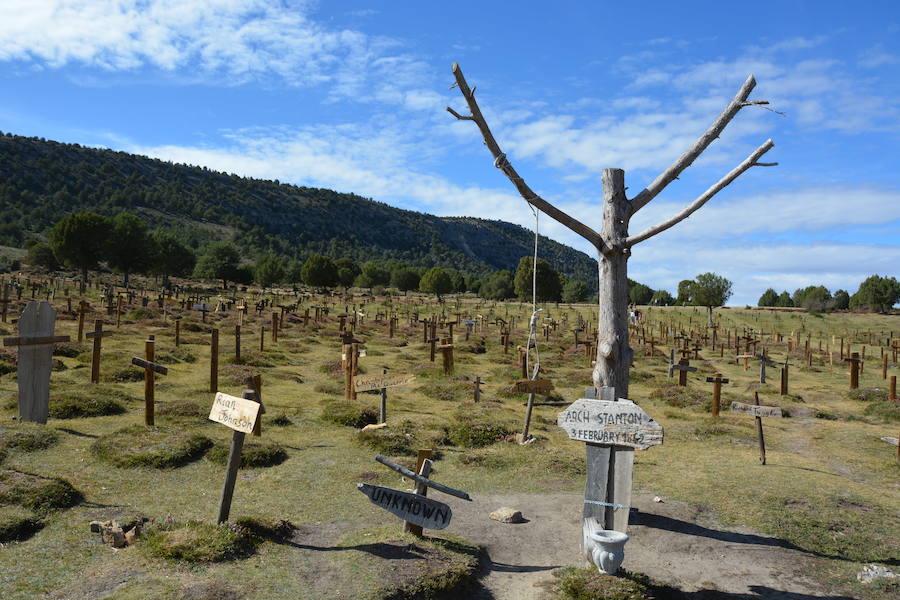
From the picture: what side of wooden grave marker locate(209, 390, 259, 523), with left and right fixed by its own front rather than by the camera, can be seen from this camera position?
front

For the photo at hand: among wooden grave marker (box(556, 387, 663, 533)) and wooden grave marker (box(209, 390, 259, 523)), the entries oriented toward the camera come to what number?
2

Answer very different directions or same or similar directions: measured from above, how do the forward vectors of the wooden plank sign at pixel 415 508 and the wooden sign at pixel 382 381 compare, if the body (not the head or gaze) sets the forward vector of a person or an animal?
same or similar directions

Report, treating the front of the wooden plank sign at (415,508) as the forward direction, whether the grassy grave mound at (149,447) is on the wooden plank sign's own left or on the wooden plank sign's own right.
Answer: on the wooden plank sign's own right

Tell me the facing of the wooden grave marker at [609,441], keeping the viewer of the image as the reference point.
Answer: facing the viewer

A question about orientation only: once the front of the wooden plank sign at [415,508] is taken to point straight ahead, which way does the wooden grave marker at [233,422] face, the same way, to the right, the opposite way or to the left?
the same way

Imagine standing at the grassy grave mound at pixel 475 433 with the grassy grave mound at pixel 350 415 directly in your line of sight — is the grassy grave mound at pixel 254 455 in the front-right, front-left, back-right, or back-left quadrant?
front-left

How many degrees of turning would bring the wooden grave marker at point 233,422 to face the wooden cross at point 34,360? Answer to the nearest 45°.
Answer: approximately 135° to its right

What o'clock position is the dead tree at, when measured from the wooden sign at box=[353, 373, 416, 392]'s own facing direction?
The dead tree is roughly at 11 o'clock from the wooden sign.

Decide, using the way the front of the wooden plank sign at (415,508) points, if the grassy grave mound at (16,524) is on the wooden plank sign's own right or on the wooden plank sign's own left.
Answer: on the wooden plank sign's own right

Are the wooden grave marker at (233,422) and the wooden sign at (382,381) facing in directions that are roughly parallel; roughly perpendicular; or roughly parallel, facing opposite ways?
roughly parallel

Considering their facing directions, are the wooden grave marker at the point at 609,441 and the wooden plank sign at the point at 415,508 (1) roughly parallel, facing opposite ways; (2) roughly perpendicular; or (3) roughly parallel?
roughly parallel

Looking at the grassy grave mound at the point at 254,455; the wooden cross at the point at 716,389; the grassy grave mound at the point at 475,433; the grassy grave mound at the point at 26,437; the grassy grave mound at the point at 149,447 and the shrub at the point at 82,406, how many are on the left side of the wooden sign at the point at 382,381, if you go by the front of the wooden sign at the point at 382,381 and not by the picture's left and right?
2

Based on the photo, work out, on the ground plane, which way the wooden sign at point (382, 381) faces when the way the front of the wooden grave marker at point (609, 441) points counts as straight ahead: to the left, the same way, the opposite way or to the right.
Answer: the same way

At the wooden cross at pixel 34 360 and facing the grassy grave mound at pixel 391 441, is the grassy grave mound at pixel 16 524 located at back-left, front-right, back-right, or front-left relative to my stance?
front-right

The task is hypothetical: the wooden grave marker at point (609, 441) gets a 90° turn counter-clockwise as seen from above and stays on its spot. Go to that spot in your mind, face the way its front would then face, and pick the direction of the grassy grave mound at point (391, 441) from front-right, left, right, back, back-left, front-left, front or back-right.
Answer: back-left

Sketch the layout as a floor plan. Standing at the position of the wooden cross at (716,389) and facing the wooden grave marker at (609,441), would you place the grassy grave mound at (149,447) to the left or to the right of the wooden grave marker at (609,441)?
right

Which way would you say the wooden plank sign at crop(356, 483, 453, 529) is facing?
toward the camera

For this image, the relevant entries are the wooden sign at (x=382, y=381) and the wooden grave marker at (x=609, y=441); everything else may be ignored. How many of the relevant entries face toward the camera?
2
